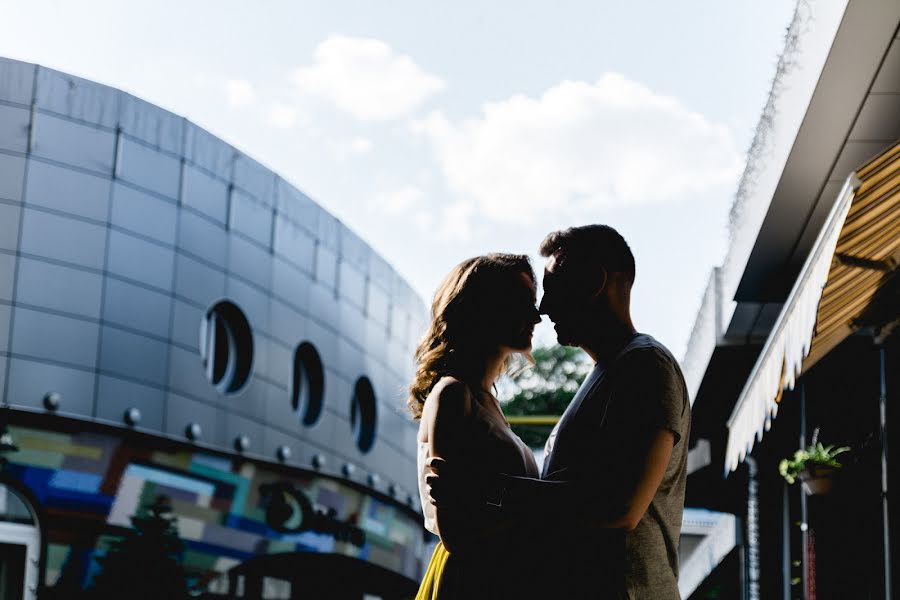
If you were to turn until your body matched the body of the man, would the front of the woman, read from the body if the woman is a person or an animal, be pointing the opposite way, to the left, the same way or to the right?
the opposite way

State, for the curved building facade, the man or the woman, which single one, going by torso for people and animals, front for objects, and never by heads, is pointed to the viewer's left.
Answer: the man

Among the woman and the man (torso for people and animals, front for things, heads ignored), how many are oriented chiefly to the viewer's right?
1

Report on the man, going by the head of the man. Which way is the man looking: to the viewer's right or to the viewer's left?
to the viewer's left

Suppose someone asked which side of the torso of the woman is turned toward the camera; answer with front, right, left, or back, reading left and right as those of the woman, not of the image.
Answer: right

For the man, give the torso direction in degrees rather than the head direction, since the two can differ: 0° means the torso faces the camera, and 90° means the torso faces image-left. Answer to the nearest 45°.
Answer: approximately 90°
